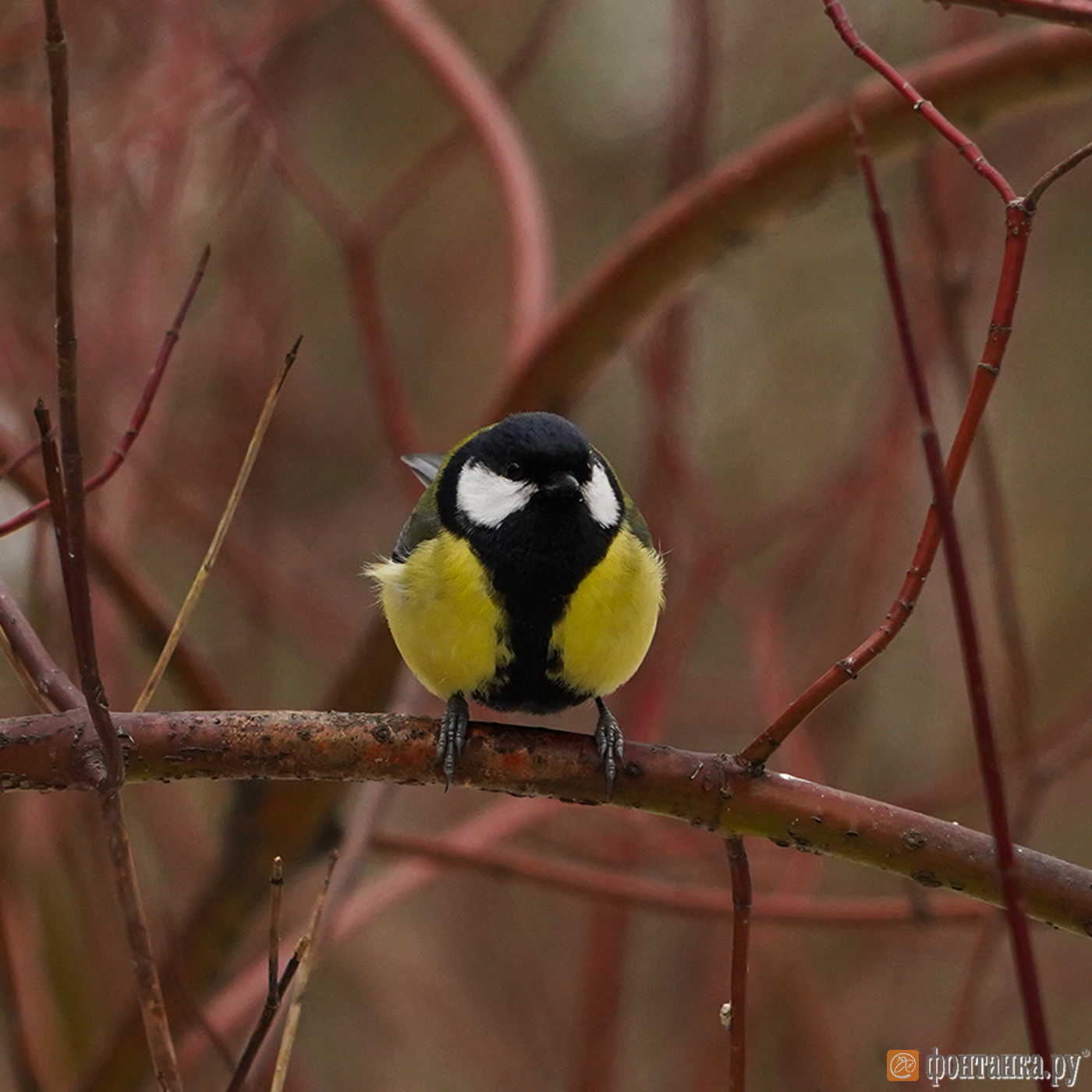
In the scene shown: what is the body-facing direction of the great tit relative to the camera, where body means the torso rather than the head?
toward the camera

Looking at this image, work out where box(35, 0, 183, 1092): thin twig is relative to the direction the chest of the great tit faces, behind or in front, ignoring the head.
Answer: in front
